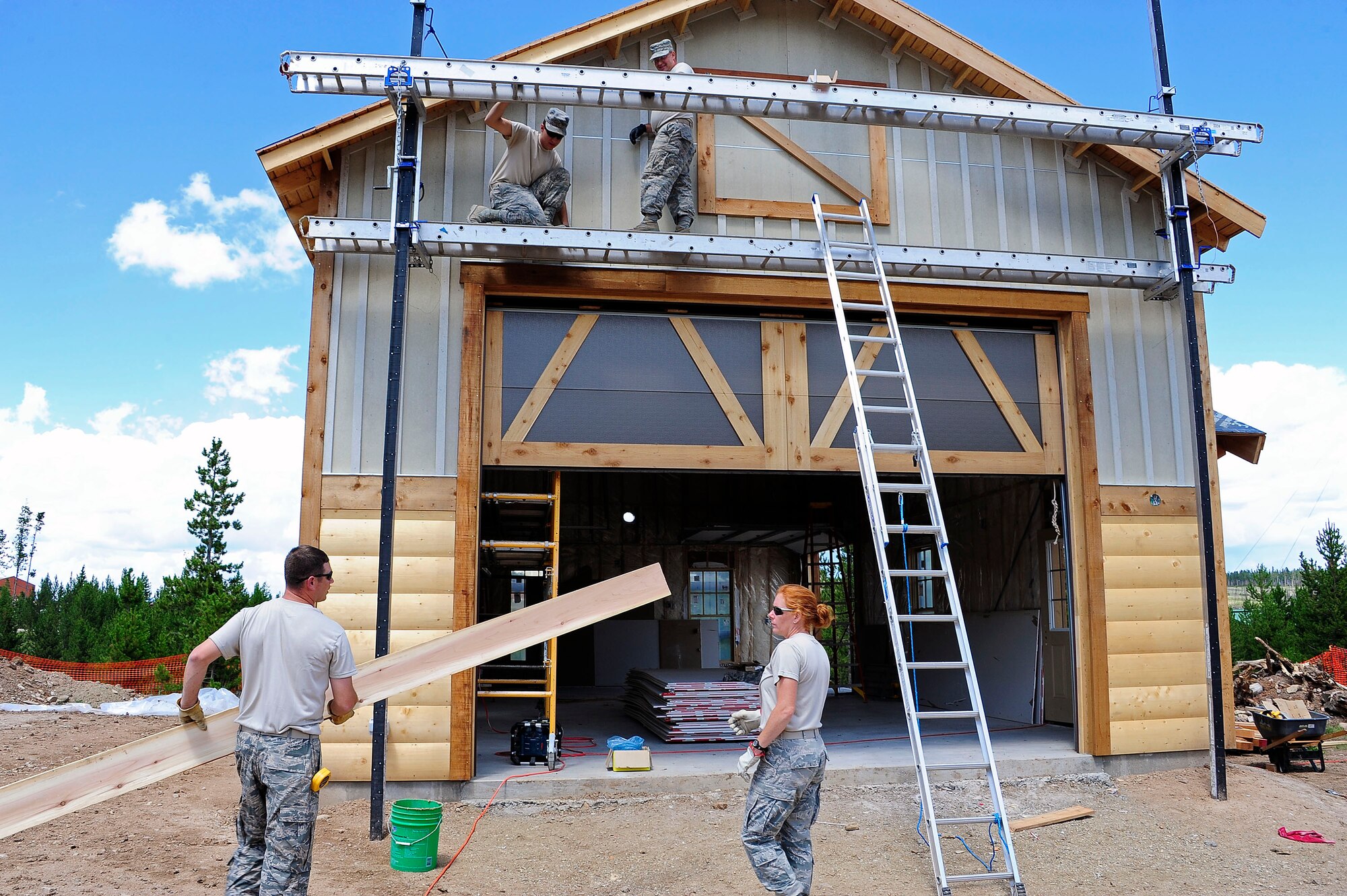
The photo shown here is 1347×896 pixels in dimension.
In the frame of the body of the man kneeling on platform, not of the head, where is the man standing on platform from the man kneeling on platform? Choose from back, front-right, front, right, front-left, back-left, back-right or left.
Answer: front-left

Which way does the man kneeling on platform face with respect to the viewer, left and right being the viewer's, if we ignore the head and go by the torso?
facing the viewer and to the right of the viewer

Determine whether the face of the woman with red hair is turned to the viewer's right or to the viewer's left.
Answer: to the viewer's left

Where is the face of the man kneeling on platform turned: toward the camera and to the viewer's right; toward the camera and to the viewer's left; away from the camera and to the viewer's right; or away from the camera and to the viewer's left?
toward the camera and to the viewer's right
